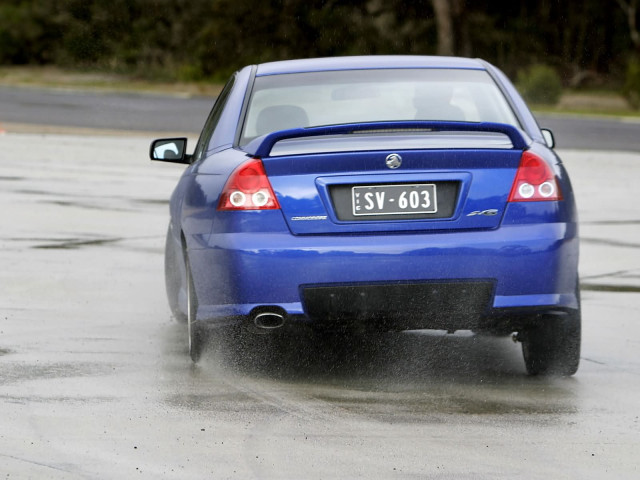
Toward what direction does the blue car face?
away from the camera
